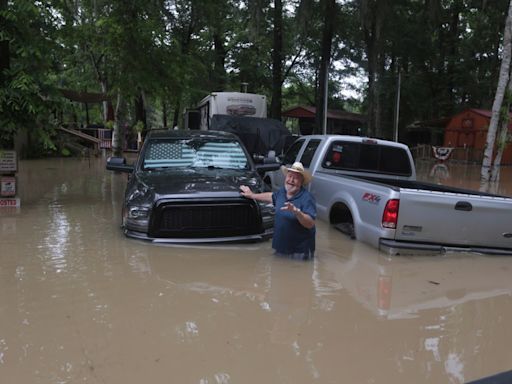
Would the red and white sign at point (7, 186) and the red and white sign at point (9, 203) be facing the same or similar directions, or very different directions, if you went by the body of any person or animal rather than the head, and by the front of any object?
same or similar directions

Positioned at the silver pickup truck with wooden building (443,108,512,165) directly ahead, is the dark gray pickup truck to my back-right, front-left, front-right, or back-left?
back-left

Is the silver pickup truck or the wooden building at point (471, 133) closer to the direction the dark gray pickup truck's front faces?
the silver pickup truck

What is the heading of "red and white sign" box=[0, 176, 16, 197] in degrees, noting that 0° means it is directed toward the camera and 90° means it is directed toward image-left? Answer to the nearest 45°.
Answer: approximately 0°

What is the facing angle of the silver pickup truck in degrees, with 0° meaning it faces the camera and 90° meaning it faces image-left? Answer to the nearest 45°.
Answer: approximately 135°

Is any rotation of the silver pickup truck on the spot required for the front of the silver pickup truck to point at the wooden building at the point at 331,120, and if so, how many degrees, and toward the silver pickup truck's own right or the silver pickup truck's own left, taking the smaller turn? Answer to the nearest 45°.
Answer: approximately 45° to the silver pickup truck's own right

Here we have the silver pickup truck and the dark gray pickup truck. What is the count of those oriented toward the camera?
1

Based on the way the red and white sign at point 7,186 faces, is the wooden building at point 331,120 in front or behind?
behind

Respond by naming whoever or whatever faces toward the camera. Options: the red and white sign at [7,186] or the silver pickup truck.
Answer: the red and white sign

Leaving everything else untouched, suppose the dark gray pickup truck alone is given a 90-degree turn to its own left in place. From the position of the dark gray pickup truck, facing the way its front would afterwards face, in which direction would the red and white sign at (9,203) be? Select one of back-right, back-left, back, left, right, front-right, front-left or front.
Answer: back-left

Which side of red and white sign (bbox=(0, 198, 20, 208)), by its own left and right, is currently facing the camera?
front

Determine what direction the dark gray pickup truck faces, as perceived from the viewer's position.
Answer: facing the viewer

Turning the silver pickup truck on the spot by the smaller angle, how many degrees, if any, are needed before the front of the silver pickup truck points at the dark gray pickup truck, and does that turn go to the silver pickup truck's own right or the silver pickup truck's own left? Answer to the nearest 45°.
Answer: approximately 45° to the silver pickup truck's own left

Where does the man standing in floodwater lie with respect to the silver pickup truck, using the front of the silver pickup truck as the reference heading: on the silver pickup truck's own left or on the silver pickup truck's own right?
on the silver pickup truck's own left

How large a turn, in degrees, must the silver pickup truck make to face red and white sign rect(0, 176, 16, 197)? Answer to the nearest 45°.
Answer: approximately 45° to its left

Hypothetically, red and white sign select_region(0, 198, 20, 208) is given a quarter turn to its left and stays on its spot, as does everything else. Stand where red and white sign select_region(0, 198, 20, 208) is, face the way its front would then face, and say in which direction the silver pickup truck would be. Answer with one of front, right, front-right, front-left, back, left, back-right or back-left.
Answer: front-right

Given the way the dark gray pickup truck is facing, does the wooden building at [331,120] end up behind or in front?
behind
